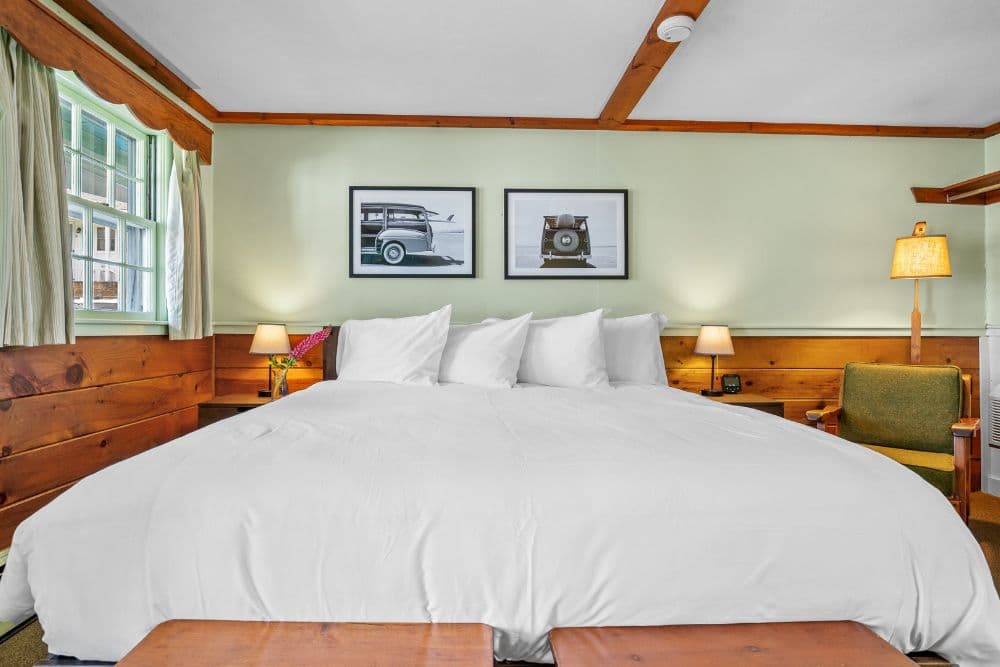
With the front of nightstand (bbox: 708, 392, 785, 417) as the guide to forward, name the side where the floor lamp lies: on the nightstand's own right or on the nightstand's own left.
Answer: on the nightstand's own left

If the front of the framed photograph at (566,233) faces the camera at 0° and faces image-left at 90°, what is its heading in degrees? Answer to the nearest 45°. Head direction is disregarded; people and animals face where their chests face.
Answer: approximately 0°

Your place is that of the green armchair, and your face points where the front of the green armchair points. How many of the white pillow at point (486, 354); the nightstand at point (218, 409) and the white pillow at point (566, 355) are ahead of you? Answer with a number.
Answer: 3

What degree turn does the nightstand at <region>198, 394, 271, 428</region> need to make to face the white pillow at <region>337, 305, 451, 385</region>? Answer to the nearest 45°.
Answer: approximately 45° to its left
